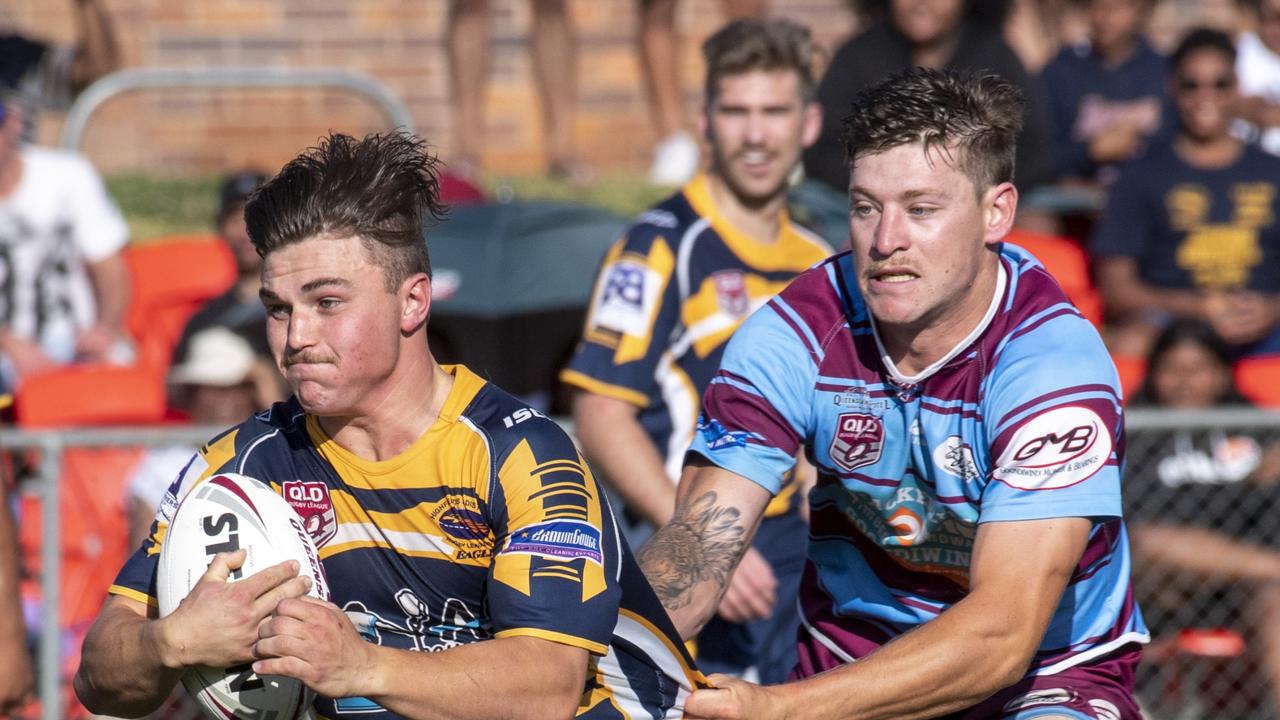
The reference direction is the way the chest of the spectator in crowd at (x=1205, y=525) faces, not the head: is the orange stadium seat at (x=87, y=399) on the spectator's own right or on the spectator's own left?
on the spectator's own right

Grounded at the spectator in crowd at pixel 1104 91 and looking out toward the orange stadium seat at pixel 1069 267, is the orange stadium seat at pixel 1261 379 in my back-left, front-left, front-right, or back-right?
front-left

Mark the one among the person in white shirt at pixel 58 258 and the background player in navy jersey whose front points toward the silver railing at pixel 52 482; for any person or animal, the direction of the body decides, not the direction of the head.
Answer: the person in white shirt

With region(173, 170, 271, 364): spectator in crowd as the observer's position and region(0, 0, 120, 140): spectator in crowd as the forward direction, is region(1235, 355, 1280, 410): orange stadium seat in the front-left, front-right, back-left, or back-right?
back-right

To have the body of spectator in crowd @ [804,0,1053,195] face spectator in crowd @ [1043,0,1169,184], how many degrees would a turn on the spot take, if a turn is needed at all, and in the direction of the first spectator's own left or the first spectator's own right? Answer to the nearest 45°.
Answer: approximately 135° to the first spectator's own left

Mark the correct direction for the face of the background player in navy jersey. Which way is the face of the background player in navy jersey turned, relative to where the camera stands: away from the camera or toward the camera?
toward the camera

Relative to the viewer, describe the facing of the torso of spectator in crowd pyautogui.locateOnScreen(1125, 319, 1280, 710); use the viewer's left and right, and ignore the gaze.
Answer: facing the viewer

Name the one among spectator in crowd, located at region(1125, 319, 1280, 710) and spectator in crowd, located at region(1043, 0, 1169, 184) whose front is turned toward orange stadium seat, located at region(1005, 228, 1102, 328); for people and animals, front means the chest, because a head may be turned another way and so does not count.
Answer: spectator in crowd, located at region(1043, 0, 1169, 184)

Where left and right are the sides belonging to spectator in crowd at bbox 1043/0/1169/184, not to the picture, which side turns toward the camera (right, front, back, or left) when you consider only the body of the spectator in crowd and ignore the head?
front

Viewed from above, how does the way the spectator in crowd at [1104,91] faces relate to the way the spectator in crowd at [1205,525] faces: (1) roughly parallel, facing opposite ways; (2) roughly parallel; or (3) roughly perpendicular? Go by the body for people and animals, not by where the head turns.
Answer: roughly parallel

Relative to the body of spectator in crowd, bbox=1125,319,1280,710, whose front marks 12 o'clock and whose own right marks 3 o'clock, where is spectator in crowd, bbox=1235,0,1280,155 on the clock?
spectator in crowd, bbox=1235,0,1280,155 is roughly at 6 o'clock from spectator in crowd, bbox=1125,319,1280,710.

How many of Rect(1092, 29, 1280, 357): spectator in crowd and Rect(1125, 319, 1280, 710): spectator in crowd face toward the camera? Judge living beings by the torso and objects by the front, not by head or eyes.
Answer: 2

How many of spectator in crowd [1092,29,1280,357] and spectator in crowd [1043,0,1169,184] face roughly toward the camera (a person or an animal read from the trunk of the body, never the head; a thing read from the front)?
2

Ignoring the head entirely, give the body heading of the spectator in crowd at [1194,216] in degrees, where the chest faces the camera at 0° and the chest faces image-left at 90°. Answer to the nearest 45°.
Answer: approximately 0°

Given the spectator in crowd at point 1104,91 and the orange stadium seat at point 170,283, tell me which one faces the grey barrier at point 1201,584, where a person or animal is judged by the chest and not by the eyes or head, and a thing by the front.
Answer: the spectator in crowd
